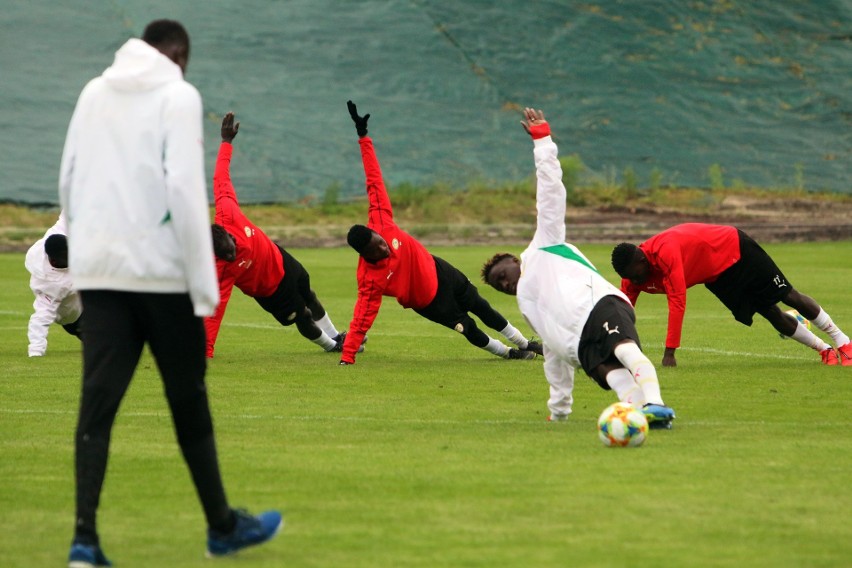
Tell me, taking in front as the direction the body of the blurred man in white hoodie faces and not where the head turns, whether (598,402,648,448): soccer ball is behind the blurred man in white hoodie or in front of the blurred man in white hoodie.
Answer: in front

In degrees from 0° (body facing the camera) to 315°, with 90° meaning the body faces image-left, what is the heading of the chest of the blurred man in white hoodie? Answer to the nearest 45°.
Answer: approximately 225°

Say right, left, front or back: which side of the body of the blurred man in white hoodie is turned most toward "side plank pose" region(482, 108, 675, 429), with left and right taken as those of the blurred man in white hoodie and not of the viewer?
front

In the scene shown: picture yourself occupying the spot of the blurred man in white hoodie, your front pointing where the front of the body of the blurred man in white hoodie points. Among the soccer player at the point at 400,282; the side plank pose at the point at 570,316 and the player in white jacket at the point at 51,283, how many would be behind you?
0

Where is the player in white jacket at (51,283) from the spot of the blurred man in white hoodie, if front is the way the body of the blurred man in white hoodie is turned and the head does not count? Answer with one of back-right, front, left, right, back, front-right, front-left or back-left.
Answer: front-left

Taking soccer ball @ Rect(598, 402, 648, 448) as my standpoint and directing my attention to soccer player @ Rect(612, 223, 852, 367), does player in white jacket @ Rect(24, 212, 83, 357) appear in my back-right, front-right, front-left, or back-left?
front-left

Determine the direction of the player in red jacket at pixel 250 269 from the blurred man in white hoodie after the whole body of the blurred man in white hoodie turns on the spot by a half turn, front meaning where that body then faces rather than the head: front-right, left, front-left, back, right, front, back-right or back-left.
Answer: back-right

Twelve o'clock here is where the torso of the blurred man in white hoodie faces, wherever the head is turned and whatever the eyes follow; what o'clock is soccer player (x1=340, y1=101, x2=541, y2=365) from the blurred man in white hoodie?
The soccer player is roughly at 11 o'clock from the blurred man in white hoodie.

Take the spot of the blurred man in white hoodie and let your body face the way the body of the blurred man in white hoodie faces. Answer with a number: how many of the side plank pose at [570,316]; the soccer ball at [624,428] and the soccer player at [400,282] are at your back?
0

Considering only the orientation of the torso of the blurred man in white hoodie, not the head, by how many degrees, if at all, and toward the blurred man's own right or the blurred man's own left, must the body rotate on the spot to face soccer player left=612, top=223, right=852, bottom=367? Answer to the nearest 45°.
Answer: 0° — they already face them
